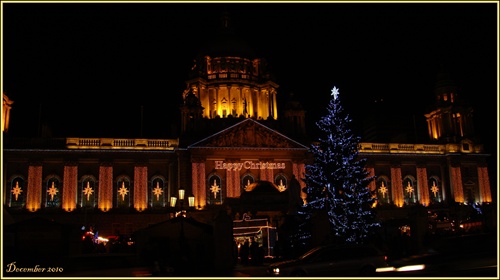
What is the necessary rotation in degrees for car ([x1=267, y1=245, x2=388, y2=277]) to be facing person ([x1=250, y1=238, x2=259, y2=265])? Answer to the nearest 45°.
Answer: approximately 45° to its right

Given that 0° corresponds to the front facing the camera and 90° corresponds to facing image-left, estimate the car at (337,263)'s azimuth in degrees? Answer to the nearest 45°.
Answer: approximately 90°

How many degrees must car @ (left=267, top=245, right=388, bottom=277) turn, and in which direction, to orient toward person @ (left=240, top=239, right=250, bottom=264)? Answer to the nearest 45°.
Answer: approximately 45° to its right

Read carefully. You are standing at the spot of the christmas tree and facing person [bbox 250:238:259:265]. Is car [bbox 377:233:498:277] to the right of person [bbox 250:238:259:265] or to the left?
left

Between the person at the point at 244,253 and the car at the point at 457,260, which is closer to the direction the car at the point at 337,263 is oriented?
the person

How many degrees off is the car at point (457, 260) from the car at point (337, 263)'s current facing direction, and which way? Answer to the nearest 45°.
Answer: approximately 135° to its left

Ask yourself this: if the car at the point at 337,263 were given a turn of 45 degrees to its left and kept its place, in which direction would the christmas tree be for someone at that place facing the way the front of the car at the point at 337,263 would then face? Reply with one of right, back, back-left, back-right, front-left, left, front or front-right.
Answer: back-right
